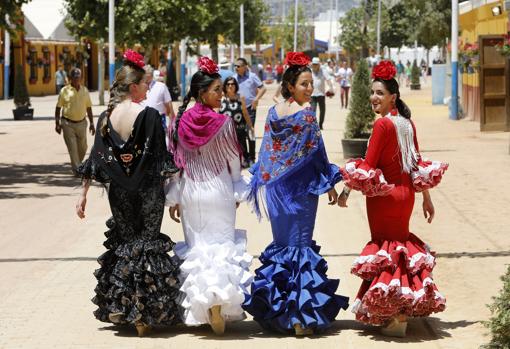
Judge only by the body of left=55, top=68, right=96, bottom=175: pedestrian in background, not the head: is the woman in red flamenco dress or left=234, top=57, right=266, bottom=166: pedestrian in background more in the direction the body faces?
the woman in red flamenco dress

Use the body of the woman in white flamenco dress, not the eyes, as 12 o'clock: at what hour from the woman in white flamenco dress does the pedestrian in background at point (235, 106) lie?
The pedestrian in background is roughly at 12 o'clock from the woman in white flamenco dress.

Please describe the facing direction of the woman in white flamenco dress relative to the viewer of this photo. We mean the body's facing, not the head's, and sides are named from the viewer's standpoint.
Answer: facing away from the viewer

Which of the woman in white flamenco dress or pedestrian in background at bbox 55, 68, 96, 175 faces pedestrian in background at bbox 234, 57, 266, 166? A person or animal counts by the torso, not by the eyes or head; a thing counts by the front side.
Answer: the woman in white flamenco dress

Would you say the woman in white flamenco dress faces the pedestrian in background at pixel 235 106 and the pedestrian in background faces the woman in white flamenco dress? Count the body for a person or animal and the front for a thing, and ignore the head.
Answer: yes

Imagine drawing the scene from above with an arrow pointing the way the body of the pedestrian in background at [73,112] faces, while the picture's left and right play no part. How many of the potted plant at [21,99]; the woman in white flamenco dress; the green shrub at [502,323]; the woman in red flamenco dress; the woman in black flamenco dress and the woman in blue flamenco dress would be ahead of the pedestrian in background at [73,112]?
5

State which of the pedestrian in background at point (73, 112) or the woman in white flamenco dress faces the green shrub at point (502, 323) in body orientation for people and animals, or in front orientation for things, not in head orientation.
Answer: the pedestrian in background
